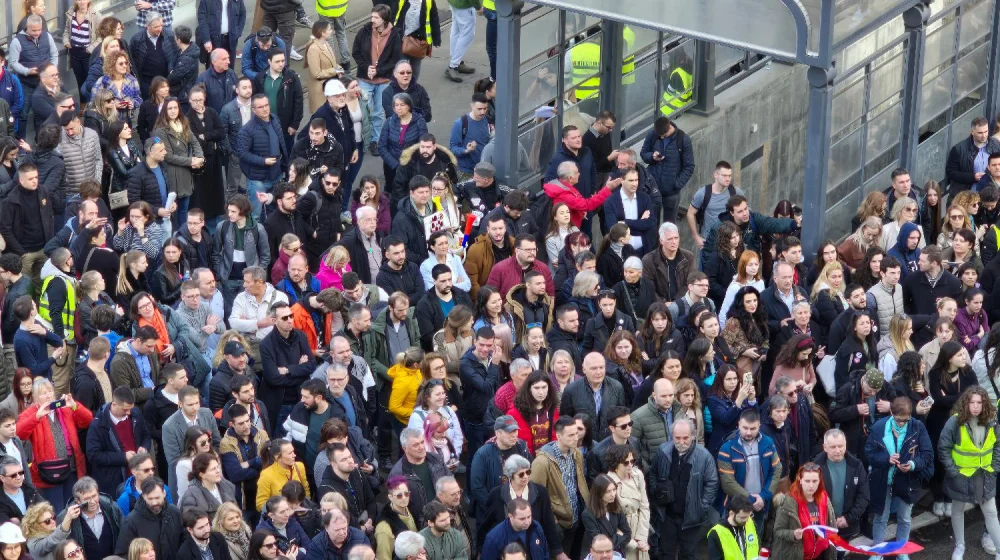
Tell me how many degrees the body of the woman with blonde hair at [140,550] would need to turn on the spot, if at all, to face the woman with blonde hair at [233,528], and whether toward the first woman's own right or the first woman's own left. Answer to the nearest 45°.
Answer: approximately 90° to the first woman's own left

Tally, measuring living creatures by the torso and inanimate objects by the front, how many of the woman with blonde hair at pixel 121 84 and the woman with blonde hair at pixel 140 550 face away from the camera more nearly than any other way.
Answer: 0

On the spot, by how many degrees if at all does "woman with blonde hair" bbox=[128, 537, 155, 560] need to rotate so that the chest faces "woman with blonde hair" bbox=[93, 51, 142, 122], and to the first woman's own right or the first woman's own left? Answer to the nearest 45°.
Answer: approximately 135° to the first woman's own left

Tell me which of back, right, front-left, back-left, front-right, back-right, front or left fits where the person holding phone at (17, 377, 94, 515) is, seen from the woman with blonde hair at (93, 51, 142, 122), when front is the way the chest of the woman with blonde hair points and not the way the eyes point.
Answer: front-right

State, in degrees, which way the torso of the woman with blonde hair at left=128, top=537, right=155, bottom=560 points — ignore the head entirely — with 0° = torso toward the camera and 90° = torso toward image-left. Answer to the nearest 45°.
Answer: approximately 315°

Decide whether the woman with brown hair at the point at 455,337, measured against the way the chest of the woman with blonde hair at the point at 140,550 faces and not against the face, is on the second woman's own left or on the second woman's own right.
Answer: on the second woman's own left
